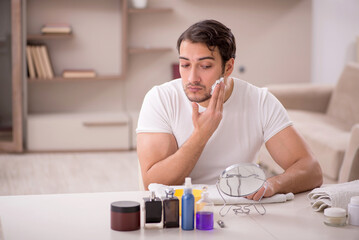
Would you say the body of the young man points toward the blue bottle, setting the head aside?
yes

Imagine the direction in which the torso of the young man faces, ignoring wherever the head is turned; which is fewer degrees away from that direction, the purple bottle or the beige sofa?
the purple bottle

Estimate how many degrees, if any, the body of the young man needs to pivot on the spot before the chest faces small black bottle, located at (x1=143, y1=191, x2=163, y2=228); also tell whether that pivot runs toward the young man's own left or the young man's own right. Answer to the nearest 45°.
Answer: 0° — they already face it

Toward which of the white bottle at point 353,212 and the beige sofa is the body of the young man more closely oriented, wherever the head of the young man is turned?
the white bottle

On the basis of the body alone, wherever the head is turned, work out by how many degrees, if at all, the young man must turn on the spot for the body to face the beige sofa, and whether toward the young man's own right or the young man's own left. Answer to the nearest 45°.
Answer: approximately 180°

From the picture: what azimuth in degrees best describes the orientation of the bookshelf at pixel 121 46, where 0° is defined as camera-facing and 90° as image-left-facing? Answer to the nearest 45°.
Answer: approximately 0°

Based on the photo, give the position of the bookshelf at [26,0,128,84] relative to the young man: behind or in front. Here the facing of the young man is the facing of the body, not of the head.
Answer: behind

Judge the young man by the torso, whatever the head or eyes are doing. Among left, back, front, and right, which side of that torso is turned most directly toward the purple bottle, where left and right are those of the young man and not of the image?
front
